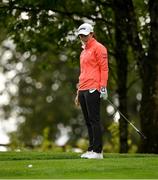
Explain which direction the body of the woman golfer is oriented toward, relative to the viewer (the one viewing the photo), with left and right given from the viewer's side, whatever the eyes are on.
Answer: facing the viewer and to the left of the viewer

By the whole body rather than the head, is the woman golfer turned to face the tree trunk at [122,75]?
no

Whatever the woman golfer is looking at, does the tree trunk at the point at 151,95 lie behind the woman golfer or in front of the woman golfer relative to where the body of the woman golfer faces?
behind
